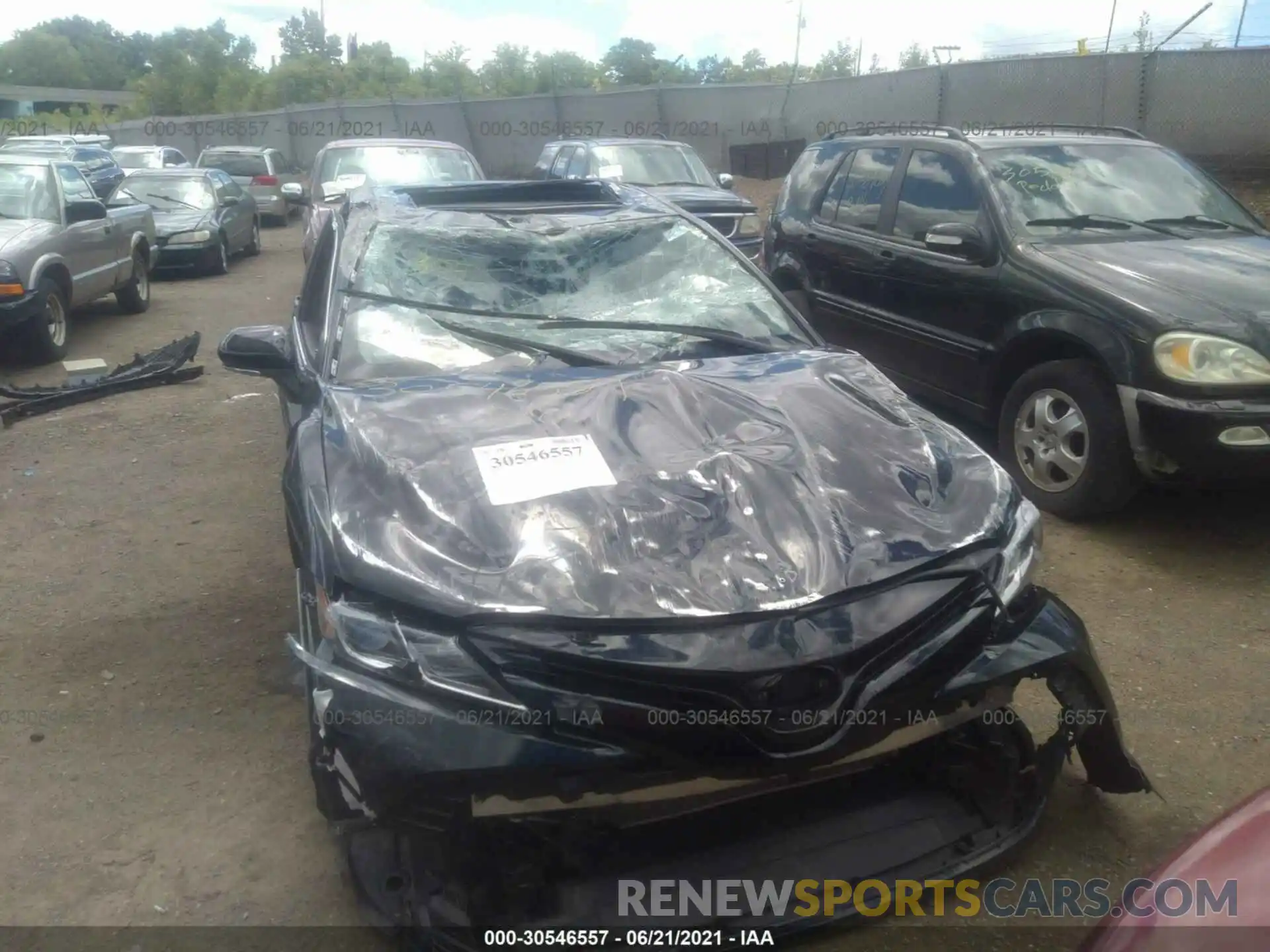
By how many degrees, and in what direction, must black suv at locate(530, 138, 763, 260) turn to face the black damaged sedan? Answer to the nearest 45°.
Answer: approximately 45° to its right

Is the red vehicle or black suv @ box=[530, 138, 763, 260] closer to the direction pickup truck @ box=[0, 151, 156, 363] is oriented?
the red vehicle

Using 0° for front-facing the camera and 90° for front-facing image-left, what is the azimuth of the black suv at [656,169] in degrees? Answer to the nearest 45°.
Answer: approximately 315°

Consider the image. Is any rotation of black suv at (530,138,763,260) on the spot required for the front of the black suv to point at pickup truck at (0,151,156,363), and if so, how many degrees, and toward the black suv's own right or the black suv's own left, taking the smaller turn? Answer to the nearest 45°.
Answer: approximately 90° to the black suv's own right

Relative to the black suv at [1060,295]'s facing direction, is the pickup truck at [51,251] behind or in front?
behind

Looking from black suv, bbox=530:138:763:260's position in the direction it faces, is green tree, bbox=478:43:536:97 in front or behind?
behind

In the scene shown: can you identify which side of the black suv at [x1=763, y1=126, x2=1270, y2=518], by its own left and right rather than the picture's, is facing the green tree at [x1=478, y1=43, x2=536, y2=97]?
back

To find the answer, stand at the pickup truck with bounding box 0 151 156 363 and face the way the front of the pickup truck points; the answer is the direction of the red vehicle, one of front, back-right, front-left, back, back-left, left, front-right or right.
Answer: front-left

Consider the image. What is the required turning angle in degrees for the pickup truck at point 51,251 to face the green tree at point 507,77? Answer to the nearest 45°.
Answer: approximately 180°

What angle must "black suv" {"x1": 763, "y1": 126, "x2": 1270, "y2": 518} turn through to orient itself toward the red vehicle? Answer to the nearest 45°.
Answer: approximately 45° to its right

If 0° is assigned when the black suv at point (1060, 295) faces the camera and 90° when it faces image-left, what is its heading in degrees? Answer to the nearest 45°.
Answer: approximately 315°

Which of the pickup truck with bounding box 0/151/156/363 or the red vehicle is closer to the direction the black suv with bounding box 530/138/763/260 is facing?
the red vehicle

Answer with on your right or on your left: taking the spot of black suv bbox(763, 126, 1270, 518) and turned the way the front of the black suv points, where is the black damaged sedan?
on your right
